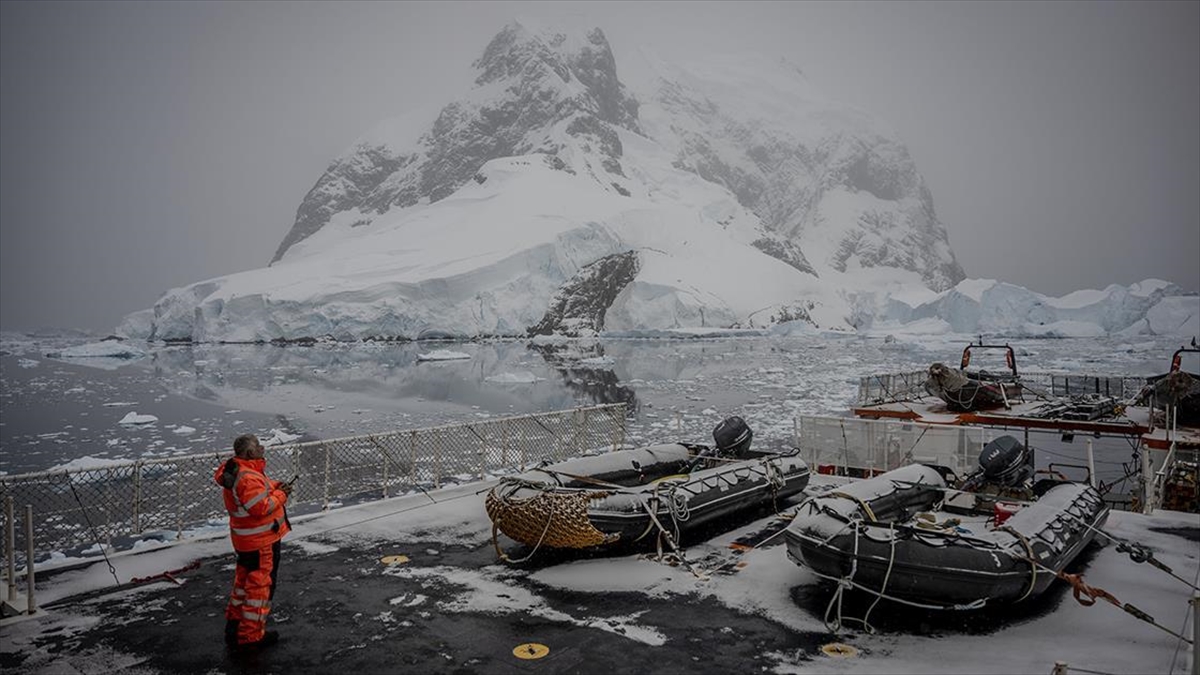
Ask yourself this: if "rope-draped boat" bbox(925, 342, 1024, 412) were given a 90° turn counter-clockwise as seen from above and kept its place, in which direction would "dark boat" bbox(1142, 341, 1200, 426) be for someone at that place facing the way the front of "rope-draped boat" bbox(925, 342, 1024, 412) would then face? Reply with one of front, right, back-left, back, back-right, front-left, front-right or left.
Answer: front-left

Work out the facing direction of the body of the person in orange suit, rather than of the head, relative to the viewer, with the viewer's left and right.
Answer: facing to the right of the viewer

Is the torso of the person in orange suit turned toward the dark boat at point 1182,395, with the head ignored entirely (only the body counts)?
yes

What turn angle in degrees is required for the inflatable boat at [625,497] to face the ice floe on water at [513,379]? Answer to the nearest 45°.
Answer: approximately 135° to its right

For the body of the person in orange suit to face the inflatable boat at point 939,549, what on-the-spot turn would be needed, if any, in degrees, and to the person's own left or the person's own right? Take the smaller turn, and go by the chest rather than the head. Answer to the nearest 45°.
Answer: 0° — they already face it

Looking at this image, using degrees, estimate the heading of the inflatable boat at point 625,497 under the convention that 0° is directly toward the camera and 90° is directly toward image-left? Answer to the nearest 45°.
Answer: approximately 45°

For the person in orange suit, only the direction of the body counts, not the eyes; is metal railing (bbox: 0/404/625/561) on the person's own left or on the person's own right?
on the person's own left

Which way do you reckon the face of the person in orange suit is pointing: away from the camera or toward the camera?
away from the camera

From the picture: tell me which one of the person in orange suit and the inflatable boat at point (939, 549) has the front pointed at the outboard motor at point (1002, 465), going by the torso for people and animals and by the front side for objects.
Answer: the person in orange suit

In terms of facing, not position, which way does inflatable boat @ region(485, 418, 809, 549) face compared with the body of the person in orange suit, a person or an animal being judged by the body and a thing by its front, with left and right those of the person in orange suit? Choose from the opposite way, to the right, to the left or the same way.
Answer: the opposite way

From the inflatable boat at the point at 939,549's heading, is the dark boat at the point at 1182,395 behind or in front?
behind

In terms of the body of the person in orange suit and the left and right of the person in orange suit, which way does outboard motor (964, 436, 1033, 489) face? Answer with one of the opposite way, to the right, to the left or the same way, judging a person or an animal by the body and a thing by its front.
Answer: the opposite way

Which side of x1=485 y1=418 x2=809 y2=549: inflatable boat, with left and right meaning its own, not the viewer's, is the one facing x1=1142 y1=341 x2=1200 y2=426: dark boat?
back

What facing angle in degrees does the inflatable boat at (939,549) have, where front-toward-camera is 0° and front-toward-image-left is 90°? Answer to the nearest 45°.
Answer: approximately 45°

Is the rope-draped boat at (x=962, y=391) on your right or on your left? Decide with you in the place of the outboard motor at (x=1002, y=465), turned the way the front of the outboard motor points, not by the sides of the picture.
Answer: on your right
